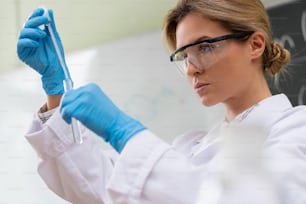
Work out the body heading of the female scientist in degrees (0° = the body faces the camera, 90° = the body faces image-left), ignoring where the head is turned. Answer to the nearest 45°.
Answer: approximately 45°
